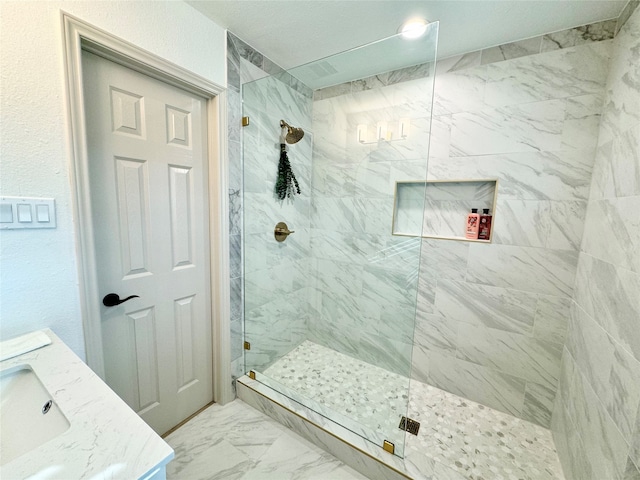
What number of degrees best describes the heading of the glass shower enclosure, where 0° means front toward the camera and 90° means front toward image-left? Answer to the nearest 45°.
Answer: approximately 45°

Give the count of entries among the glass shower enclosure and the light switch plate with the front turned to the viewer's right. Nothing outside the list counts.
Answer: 0

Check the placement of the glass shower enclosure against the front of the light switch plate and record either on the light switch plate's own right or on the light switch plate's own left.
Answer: on the light switch plate's own left

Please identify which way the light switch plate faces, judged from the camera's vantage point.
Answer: facing the viewer

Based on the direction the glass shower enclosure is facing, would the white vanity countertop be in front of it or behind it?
in front

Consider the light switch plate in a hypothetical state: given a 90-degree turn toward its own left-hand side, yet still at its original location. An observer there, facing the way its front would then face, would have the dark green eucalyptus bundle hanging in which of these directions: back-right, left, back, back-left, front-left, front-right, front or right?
front

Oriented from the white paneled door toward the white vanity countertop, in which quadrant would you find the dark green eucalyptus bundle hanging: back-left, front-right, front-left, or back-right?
back-left

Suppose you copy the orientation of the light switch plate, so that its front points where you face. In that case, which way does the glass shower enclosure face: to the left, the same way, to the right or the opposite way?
to the right
